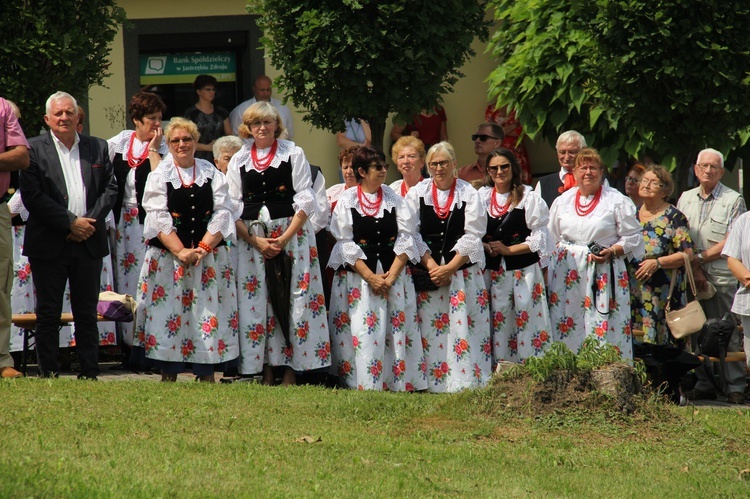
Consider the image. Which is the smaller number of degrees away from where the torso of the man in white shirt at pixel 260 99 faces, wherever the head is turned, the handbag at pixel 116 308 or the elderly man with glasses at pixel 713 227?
the handbag

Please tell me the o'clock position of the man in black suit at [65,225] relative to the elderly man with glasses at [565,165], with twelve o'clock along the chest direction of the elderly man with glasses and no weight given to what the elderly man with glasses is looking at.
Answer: The man in black suit is roughly at 2 o'clock from the elderly man with glasses.

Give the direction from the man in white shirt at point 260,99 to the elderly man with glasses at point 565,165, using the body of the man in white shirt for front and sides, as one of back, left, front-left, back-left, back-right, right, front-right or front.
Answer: front-left

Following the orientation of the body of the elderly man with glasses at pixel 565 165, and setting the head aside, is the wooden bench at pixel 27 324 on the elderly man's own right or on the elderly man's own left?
on the elderly man's own right

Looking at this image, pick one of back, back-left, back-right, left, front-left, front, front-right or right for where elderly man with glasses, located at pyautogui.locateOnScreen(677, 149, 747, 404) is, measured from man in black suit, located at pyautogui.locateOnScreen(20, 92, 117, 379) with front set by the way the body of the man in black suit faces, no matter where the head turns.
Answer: left

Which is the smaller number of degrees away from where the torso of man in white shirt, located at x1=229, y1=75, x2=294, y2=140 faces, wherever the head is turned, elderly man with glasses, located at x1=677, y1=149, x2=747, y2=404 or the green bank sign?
the elderly man with glasses

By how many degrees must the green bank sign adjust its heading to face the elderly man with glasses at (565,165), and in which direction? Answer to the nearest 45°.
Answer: approximately 45° to its left
